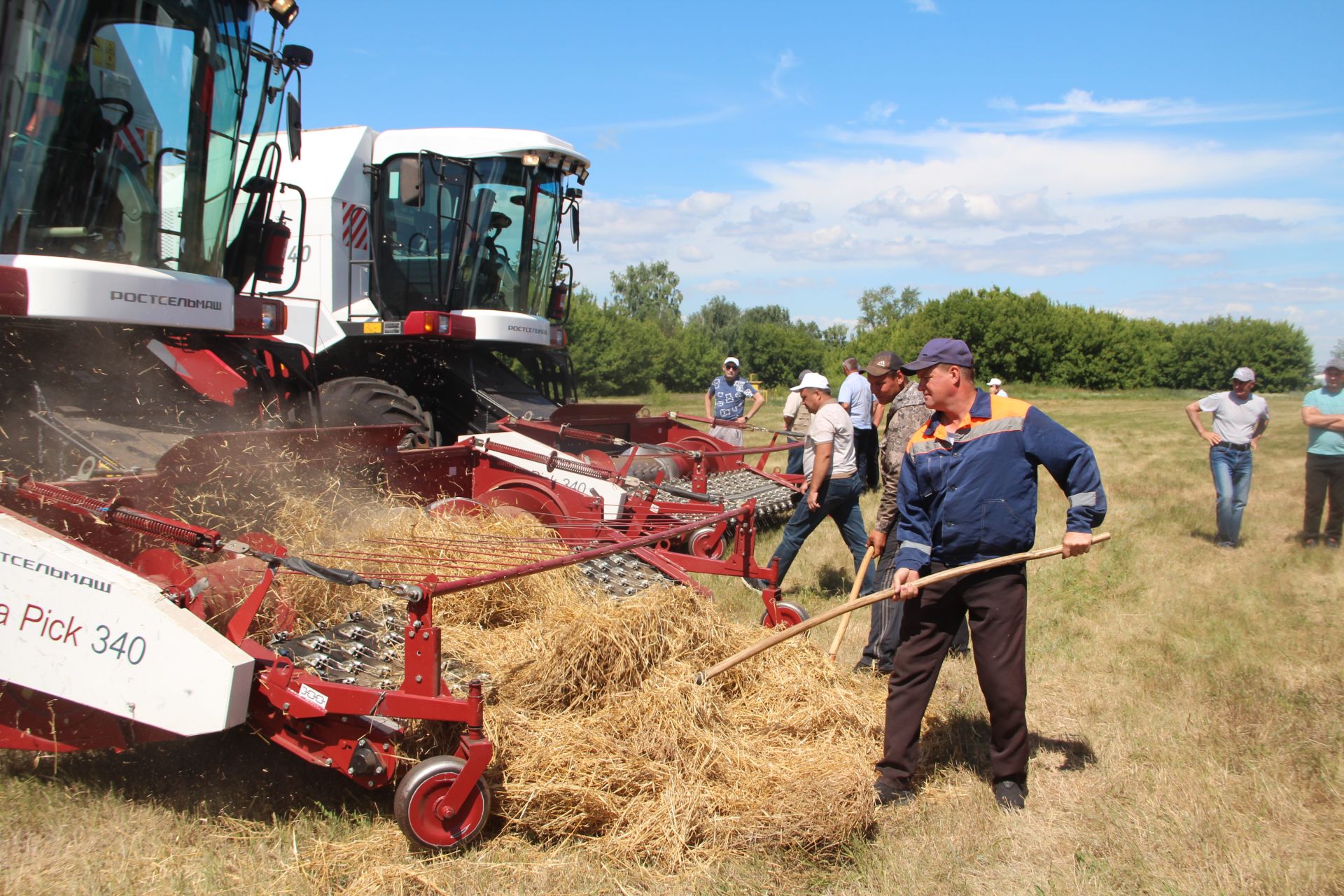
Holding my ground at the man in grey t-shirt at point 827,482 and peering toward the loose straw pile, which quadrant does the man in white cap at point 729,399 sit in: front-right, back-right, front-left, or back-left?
back-right

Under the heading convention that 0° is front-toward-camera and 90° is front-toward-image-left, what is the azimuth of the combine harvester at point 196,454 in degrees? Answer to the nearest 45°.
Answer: approximately 315°

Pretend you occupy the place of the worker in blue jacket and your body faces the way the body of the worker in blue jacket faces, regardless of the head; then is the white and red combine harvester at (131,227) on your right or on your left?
on your right

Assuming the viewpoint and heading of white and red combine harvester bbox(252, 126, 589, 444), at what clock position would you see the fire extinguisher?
The fire extinguisher is roughly at 2 o'clock from the white and red combine harvester.

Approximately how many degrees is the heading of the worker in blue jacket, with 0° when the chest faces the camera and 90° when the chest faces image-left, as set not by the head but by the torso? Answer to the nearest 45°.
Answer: approximately 45°

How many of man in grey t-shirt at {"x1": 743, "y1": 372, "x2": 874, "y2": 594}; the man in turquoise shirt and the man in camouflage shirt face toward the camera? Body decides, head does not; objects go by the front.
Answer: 1

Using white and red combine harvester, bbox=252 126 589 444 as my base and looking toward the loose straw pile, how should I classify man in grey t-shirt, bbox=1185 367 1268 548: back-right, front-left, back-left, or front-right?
front-left

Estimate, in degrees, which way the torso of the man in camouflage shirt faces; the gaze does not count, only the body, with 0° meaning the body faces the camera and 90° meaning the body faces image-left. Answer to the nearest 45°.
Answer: approximately 90°

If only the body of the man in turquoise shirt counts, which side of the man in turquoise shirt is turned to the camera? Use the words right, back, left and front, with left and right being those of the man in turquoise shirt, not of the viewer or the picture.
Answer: front

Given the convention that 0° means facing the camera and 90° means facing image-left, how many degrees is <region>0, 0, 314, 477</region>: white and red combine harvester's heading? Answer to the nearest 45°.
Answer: approximately 315°

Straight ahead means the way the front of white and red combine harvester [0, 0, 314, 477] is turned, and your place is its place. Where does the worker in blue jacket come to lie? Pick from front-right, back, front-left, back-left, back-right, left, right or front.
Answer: front

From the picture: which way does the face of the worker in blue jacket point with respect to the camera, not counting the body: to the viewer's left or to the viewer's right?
to the viewer's left

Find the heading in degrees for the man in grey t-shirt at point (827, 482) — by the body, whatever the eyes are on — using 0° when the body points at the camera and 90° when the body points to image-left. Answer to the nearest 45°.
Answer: approximately 90°
